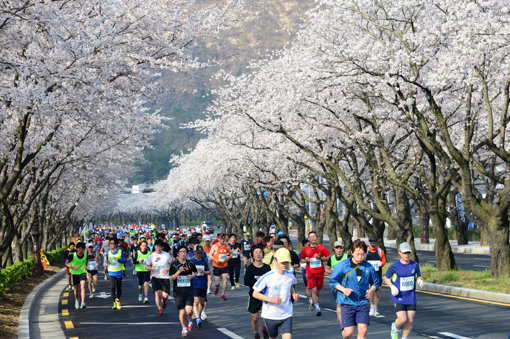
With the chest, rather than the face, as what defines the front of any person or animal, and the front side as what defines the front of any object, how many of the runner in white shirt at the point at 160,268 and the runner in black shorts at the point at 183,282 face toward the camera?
2

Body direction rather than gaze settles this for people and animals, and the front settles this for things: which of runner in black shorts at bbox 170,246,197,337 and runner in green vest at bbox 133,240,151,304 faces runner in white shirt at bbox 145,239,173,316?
the runner in green vest

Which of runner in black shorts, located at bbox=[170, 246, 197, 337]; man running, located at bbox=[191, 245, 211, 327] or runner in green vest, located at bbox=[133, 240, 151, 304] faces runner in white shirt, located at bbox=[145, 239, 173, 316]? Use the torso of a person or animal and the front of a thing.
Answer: the runner in green vest

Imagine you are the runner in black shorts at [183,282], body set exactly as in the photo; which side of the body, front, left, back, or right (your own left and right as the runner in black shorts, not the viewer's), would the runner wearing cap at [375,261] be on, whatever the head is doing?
left

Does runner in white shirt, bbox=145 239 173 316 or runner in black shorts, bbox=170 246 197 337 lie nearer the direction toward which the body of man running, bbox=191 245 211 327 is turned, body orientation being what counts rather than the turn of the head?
the runner in black shorts

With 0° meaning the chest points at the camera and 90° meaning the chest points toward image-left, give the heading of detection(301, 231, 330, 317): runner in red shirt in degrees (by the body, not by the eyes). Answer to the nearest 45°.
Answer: approximately 0°
